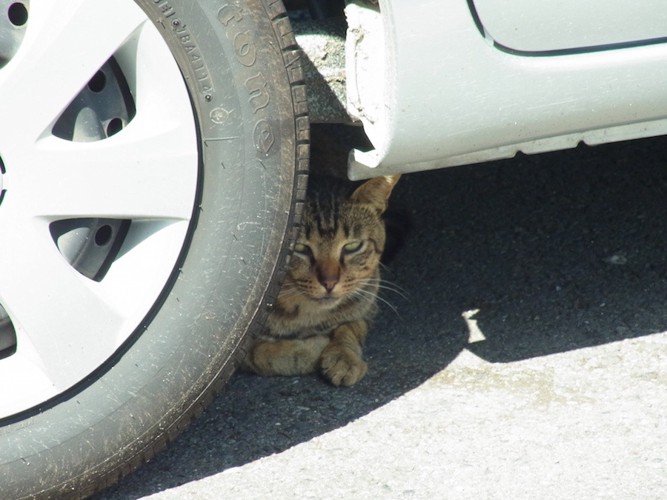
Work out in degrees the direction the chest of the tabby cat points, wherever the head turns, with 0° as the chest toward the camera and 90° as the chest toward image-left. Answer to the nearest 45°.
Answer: approximately 0°
